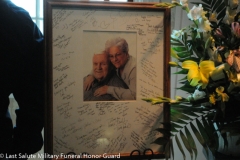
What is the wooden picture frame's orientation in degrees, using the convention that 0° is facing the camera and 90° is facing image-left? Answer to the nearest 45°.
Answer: approximately 0°
